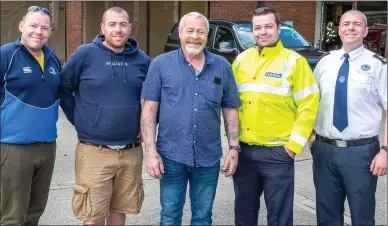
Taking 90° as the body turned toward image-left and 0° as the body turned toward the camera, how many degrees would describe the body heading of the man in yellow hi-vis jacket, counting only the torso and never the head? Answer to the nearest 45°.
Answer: approximately 45°

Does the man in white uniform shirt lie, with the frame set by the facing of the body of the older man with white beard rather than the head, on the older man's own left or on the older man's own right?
on the older man's own left

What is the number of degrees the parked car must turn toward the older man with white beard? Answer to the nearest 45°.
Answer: approximately 45° to its right

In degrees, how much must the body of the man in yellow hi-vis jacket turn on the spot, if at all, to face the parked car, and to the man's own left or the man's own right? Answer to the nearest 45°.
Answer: approximately 135° to the man's own right

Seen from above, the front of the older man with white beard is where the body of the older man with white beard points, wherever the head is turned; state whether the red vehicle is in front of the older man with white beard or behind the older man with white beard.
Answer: behind

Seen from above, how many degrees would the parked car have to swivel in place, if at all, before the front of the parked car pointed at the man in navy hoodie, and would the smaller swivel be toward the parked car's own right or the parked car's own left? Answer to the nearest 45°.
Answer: approximately 45° to the parked car's own right

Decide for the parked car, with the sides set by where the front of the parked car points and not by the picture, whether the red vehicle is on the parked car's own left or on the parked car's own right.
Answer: on the parked car's own left
